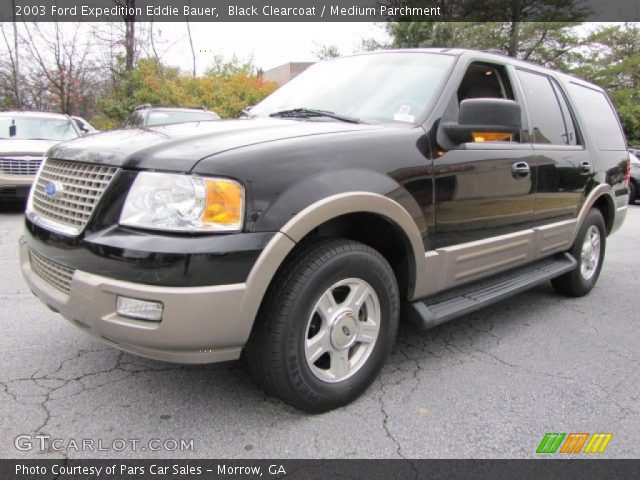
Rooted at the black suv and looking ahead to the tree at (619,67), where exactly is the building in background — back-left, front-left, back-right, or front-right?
front-left

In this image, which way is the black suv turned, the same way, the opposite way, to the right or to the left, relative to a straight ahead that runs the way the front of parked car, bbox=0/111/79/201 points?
to the right

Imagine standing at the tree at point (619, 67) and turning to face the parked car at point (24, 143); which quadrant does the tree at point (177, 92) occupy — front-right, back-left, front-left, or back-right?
front-right

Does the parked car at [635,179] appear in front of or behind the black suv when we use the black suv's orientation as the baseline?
behind

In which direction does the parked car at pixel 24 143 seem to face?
toward the camera

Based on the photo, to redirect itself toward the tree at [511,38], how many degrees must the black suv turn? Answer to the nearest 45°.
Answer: approximately 135° to its right

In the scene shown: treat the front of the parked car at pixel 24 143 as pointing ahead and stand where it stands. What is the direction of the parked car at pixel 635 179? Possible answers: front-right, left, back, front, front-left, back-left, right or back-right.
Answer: left

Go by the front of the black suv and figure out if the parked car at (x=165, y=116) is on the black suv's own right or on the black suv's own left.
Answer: on the black suv's own right

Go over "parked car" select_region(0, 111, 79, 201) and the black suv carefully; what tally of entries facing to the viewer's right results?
0

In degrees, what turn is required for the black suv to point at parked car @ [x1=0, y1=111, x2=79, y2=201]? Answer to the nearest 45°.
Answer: approximately 90° to its right

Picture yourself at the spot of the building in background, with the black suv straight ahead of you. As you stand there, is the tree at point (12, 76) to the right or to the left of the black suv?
right

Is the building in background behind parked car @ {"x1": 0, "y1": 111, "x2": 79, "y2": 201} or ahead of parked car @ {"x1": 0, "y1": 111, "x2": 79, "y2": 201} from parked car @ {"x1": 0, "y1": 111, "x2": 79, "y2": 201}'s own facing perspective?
behind

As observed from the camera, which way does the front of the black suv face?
facing the viewer and to the left of the viewer

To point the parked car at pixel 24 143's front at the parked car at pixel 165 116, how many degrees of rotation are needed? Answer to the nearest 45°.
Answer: approximately 135° to its left

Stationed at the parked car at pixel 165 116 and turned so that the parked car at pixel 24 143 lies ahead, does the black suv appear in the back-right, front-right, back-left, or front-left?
front-left

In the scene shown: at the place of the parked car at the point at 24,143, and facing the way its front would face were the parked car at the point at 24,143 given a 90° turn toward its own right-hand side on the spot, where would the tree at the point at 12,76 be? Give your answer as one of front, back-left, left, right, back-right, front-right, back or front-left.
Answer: right
